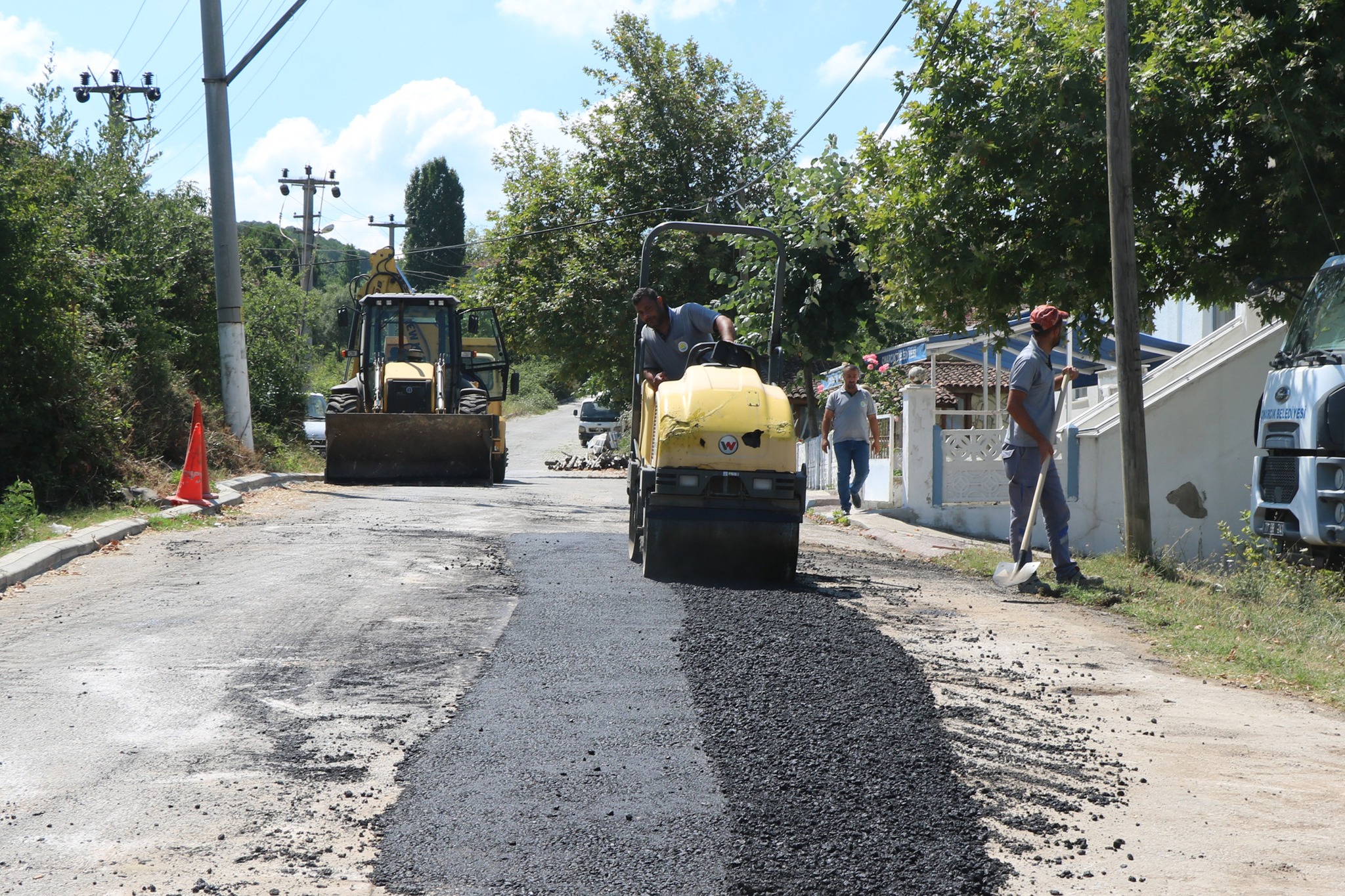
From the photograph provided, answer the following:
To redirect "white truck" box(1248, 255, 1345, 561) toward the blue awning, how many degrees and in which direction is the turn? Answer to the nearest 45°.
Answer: approximately 90° to its right

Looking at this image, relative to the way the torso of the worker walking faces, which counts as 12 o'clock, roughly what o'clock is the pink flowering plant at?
The pink flowering plant is roughly at 6 o'clock from the worker walking.

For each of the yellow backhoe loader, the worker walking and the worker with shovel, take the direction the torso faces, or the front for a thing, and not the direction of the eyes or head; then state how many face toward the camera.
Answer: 2

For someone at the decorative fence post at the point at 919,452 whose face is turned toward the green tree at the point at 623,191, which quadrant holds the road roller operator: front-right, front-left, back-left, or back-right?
back-left

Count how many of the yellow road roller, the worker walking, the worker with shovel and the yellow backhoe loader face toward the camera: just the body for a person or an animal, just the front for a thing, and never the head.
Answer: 3

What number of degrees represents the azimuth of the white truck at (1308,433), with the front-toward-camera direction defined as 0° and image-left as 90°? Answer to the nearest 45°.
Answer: approximately 45°

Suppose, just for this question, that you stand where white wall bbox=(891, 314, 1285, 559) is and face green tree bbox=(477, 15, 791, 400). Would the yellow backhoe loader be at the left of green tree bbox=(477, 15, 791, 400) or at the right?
left

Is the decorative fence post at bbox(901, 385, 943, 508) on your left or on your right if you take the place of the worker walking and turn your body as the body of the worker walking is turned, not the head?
on your left
